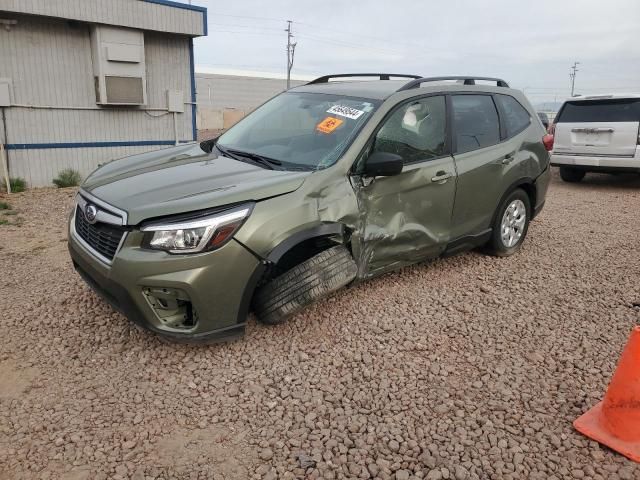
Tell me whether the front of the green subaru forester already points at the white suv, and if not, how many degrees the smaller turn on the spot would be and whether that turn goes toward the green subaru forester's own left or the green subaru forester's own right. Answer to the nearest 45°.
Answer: approximately 180°

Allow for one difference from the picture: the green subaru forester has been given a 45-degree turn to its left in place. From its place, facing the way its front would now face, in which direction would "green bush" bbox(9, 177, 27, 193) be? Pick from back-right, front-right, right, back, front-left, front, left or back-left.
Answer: back-right

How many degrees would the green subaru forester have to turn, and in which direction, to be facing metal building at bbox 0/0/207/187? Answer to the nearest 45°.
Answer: approximately 90° to its right

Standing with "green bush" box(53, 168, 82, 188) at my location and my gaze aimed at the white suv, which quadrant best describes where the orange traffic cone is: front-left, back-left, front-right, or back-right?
front-right

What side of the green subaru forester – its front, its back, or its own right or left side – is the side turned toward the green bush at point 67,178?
right

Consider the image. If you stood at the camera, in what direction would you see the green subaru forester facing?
facing the viewer and to the left of the viewer

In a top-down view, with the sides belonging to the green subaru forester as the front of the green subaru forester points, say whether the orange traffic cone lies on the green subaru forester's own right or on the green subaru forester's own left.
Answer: on the green subaru forester's own left
